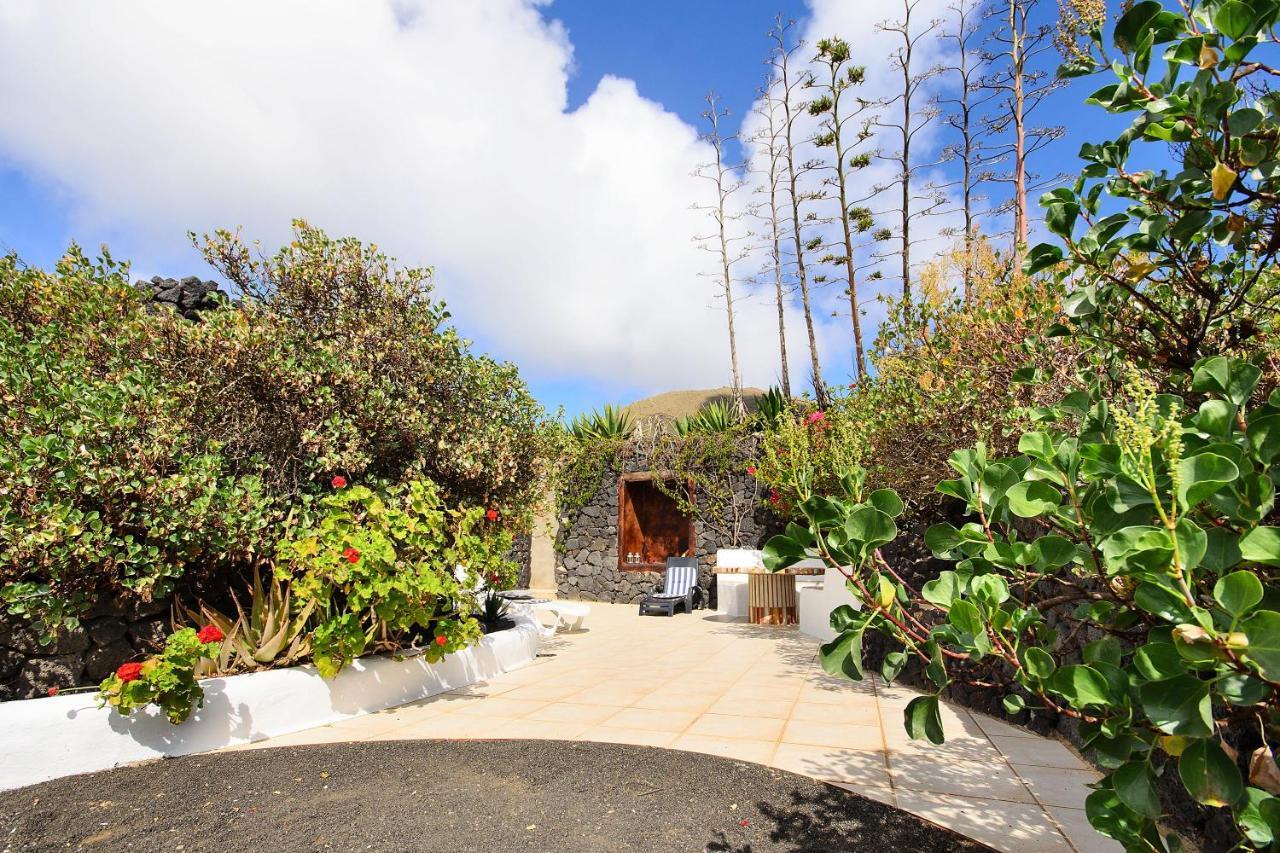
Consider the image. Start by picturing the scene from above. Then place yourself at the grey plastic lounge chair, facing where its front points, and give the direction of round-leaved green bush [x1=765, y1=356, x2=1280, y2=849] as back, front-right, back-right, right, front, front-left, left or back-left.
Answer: front-left

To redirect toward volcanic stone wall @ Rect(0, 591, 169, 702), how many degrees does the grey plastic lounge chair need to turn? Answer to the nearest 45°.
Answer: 0° — it already faces it

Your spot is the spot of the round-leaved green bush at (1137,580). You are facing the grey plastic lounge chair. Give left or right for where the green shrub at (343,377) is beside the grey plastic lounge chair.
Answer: left

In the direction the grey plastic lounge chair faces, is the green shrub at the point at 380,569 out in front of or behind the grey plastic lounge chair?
in front

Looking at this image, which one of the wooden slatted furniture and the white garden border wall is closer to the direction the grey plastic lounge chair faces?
the white garden border wall

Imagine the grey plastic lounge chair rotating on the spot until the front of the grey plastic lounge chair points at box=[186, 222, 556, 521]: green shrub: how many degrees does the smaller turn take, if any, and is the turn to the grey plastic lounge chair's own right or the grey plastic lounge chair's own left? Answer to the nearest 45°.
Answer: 0° — it already faces it

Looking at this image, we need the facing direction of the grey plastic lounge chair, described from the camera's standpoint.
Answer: facing the viewer and to the left of the viewer
